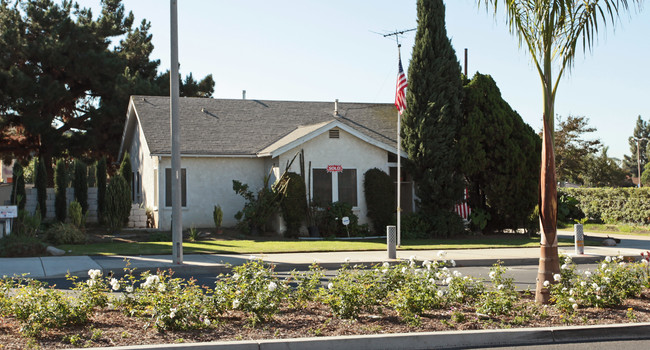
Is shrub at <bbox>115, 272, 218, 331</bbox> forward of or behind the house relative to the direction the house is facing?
forward

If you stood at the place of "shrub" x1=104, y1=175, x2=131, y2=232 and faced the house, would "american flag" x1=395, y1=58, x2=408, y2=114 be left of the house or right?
right

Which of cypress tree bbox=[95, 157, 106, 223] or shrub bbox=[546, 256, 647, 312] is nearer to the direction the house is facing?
the shrub

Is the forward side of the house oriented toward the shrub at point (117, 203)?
no

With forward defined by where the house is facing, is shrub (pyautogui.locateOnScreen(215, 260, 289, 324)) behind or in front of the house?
in front

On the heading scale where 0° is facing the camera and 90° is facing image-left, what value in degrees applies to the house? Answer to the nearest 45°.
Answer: approximately 0°

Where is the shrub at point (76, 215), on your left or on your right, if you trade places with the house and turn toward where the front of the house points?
on your right

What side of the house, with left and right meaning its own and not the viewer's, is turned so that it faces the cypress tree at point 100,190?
right

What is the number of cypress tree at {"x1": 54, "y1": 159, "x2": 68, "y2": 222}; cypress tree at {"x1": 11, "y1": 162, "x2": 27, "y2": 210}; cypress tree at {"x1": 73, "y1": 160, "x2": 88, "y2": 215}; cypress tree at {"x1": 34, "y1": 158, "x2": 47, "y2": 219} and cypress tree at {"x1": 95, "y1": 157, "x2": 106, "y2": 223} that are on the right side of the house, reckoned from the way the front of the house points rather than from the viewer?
5

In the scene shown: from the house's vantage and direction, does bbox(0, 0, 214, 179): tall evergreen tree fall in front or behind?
behind

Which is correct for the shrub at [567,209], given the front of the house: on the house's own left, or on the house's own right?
on the house's own left

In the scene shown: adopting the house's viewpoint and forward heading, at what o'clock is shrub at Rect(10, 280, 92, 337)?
The shrub is roughly at 12 o'clock from the house.

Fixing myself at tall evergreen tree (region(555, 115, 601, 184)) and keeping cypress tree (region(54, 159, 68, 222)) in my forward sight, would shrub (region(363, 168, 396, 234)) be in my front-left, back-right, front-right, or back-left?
front-left

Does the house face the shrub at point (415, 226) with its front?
no

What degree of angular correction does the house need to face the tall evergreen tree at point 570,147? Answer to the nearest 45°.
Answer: approximately 135° to its left

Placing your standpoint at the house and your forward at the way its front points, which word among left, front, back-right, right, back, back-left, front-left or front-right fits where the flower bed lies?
front

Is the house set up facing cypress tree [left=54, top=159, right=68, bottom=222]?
no
